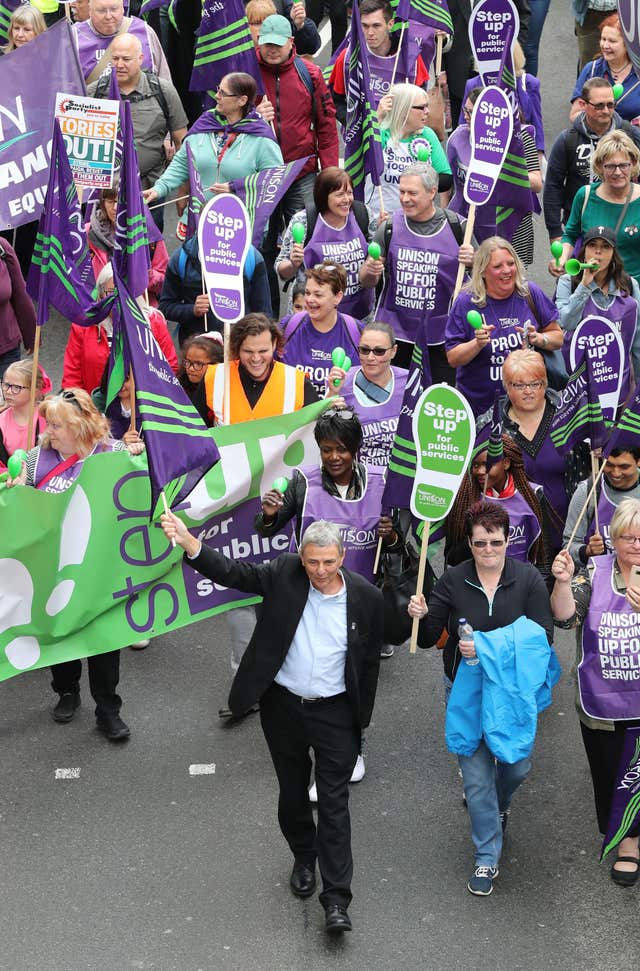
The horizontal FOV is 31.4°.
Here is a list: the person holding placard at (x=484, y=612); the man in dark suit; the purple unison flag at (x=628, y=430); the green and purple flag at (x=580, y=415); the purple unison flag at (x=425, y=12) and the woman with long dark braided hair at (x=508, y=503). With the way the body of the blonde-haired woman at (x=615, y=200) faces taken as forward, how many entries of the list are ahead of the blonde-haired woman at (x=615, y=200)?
5

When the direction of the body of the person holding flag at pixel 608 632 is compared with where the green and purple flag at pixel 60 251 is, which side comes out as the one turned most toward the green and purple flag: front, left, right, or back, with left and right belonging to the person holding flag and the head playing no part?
right

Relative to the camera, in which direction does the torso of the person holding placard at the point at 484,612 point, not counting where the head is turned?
toward the camera

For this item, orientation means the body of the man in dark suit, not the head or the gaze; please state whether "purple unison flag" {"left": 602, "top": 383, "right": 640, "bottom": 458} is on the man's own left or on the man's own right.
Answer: on the man's own left

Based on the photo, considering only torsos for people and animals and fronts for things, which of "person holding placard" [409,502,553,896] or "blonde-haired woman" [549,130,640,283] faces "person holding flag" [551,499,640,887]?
the blonde-haired woman

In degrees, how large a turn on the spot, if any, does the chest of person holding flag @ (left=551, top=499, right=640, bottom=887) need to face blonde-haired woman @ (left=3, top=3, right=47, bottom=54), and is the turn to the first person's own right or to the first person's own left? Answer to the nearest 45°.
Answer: approximately 135° to the first person's own right

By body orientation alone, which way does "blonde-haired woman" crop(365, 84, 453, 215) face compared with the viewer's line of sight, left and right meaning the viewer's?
facing the viewer

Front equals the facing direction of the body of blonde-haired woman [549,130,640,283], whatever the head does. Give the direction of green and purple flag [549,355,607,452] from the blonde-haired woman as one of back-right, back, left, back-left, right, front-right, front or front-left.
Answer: front

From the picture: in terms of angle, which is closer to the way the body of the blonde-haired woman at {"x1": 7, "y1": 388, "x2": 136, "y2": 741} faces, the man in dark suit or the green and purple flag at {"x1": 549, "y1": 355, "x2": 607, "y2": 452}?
the man in dark suit

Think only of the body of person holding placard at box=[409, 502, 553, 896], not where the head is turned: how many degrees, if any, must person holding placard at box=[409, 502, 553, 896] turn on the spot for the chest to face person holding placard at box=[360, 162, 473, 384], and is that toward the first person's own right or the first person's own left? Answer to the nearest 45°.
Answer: approximately 180°

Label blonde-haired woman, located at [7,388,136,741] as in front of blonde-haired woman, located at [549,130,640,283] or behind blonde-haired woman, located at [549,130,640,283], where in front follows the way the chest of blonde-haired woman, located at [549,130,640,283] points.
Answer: in front

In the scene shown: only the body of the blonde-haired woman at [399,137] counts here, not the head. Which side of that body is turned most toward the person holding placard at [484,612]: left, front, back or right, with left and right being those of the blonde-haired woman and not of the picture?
front

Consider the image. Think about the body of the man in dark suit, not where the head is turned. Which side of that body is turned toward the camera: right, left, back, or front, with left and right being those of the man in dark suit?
front
